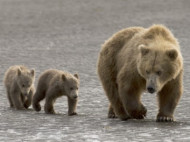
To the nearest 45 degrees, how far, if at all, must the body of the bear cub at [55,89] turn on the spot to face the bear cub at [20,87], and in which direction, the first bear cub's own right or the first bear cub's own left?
approximately 180°

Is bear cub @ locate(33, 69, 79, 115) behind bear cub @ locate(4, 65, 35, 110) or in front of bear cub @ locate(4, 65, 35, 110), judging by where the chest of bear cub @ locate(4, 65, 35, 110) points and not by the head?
in front

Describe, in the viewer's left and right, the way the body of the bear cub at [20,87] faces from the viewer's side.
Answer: facing the viewer and to the right of the viewer

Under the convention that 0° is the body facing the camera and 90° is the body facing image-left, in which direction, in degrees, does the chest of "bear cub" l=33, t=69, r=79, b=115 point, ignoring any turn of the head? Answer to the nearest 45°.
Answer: approximately 315°

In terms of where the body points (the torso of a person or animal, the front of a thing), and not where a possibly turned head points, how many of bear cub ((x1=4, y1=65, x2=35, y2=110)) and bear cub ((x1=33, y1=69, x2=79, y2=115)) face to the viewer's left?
0
